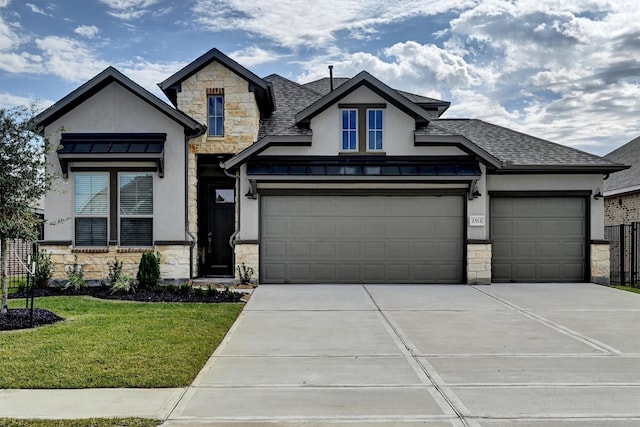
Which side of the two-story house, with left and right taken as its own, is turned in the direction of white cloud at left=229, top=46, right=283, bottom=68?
back

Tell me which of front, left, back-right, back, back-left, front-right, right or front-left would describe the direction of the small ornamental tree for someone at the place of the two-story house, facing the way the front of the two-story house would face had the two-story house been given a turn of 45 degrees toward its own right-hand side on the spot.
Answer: front

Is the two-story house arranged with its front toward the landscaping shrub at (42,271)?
no

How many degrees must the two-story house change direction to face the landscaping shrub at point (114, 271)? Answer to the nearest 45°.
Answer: approximately 90° to its right

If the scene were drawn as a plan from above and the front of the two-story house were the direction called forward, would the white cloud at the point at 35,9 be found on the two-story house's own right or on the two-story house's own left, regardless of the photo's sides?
on the two-story house's own right

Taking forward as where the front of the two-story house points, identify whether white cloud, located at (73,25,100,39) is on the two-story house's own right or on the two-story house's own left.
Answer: on the two-story house's own right

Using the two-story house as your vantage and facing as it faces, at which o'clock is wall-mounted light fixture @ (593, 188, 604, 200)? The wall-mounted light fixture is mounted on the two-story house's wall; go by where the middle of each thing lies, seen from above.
The wall-mounted light fixture is roughly at 9 o'clock from the two-story house.

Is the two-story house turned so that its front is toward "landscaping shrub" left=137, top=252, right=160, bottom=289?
no

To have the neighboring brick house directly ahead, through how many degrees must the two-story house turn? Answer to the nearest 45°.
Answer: approximately 135° to its left

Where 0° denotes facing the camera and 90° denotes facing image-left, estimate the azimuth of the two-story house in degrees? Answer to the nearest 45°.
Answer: approximately 0°

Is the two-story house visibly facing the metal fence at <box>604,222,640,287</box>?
no
